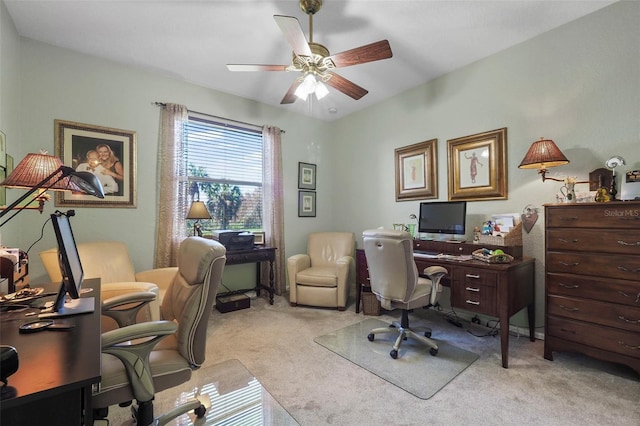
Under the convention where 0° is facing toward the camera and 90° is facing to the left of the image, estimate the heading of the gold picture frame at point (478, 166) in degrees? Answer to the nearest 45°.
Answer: approximately 45°

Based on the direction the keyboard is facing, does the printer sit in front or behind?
in front

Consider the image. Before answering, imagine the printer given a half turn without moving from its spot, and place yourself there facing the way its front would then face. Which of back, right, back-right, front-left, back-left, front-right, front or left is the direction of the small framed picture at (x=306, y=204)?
right

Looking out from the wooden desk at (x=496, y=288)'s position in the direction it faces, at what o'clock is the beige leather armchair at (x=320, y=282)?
The beige leather armchair is roughly at 2 o'clock from the wooden desk.

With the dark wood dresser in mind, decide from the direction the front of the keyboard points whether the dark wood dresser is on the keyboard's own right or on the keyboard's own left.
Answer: on the keyboard's own left

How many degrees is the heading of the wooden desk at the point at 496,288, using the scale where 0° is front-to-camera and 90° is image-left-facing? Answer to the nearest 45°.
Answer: approximately 45°

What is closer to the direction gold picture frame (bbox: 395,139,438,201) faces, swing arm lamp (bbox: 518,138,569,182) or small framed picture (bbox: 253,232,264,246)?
the small framed picture

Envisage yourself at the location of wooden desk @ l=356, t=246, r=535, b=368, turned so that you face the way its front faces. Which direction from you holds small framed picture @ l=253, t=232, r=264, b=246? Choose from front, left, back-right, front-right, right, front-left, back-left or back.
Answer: front-right

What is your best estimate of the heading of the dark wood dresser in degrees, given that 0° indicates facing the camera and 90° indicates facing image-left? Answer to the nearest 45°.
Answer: approximately 45°

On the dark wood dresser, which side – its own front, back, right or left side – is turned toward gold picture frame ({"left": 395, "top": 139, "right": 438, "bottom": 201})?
right

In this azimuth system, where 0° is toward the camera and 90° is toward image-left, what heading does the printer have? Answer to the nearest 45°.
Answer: approximately 315°
